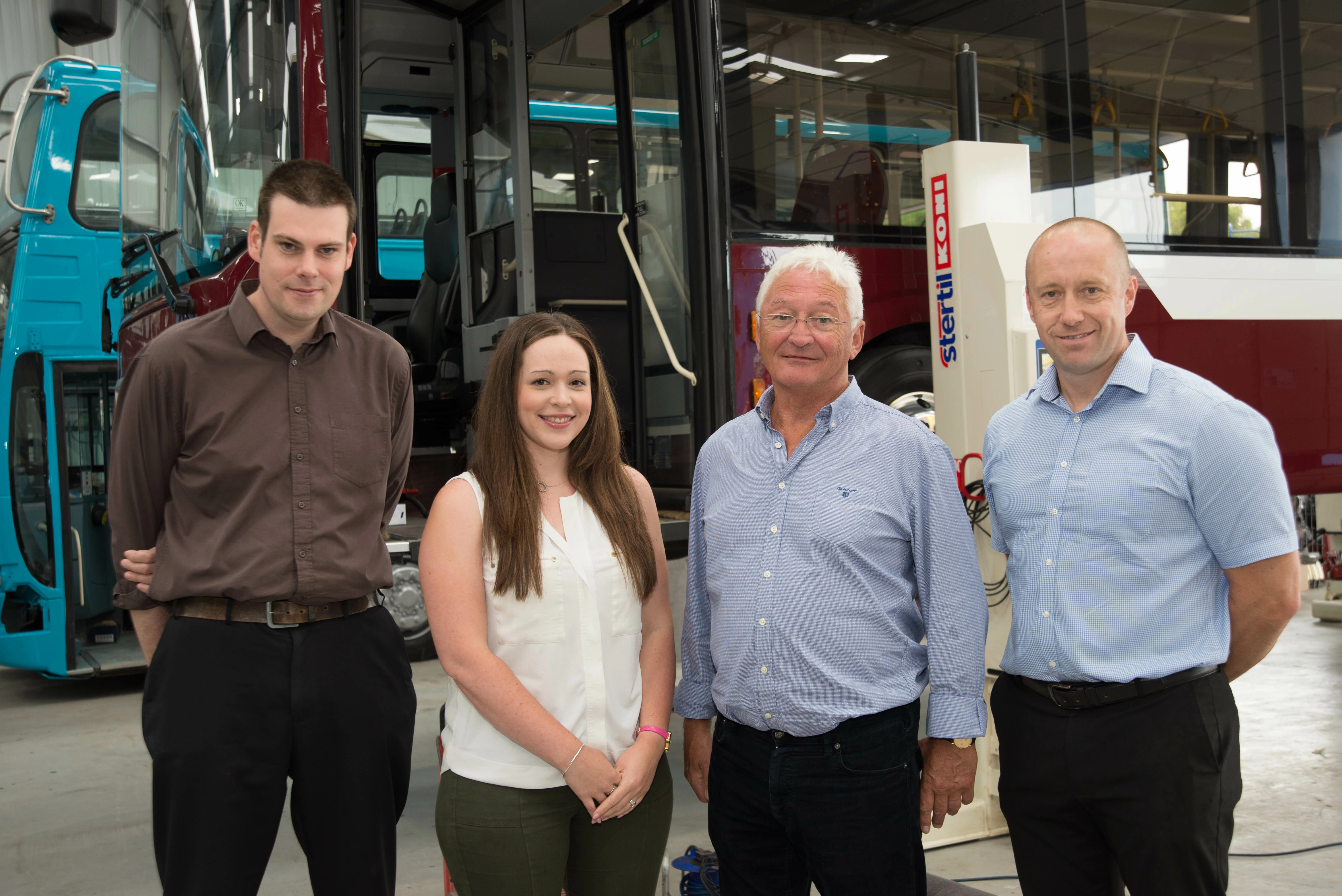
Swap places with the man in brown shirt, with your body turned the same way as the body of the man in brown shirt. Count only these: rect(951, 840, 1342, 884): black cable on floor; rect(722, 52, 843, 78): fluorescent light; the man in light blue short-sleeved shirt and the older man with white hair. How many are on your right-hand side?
0

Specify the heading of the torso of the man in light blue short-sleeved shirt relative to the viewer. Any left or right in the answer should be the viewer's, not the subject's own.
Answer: facing the viewer and to the left of the viewer

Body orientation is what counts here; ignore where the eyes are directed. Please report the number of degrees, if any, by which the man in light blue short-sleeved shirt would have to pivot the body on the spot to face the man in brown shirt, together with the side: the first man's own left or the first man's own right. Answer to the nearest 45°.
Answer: approximately 45° to the first man's own right

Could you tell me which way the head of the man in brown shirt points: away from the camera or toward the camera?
toward the camera

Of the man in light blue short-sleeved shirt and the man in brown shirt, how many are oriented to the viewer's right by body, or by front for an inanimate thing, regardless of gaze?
0

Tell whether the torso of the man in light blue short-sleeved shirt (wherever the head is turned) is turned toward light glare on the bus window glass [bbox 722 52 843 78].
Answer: no

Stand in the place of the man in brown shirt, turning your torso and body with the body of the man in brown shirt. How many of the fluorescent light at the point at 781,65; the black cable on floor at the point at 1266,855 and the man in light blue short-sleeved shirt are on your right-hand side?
0

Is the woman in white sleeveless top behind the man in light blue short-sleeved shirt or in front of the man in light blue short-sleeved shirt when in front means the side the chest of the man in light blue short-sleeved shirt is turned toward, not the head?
in front

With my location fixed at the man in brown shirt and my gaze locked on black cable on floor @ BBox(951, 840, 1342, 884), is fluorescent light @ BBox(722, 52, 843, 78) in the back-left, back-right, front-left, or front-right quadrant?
front-left

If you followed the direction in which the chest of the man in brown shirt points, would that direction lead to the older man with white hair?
no

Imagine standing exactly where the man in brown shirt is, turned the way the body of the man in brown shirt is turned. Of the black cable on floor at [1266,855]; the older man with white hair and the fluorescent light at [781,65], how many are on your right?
0

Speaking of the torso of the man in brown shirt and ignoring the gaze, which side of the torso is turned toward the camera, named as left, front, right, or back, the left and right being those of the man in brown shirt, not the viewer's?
front

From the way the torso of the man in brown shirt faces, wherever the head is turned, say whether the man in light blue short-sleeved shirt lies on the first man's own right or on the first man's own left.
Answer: on the first man's own left

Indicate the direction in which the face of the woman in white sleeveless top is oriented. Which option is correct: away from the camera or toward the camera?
toward the camera
